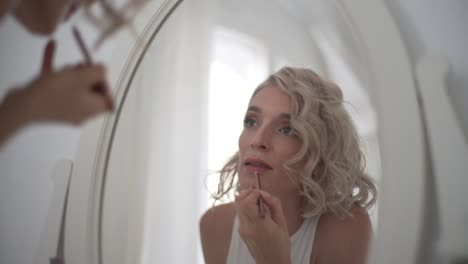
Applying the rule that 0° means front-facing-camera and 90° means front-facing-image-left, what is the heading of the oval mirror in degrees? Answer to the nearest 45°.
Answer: approximately 0°
